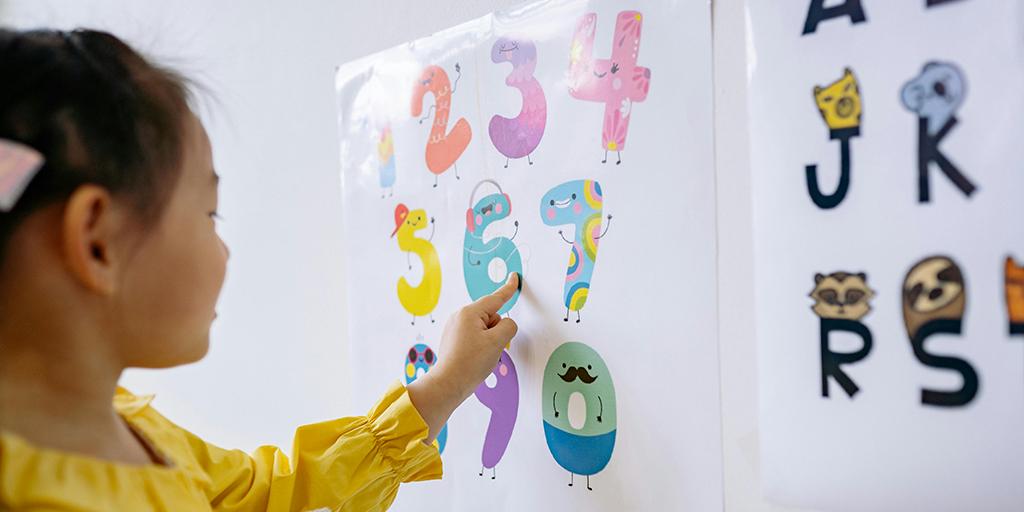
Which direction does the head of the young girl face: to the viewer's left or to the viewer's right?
to the viewer's right

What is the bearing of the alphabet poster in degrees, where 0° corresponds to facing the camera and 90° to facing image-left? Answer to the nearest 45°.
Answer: approximately 45°
